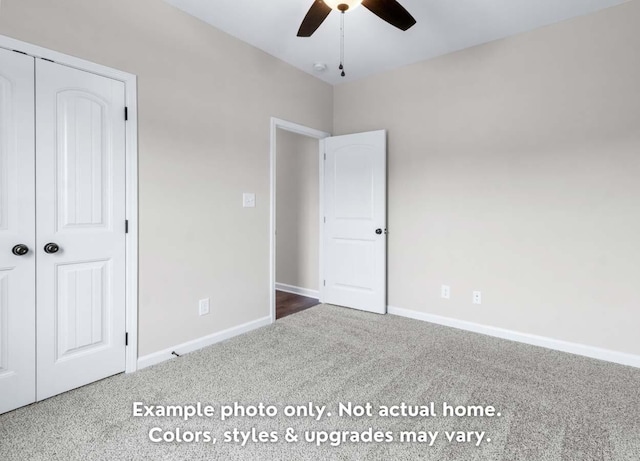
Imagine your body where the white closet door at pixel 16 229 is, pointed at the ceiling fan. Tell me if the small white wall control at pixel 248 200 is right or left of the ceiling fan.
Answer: left

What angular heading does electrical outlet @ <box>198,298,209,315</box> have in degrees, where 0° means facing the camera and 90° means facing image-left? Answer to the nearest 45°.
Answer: approximately 315°

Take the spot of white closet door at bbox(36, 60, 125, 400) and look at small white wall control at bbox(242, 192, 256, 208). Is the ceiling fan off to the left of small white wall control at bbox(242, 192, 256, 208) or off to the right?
right

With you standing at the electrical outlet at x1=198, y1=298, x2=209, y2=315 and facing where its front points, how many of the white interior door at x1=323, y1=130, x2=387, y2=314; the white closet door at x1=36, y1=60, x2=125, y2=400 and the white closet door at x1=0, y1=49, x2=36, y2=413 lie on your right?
2

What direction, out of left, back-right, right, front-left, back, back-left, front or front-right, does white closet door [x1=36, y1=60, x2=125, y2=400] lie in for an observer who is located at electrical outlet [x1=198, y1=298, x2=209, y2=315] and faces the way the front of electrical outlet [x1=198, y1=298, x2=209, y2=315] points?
right

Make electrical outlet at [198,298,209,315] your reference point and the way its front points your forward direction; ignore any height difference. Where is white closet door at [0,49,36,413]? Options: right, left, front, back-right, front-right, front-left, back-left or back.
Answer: right

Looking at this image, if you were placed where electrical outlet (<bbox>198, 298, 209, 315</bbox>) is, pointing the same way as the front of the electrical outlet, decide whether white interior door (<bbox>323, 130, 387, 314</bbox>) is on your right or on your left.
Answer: on your left
